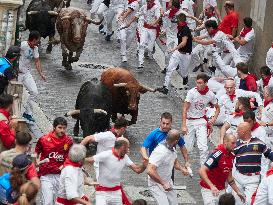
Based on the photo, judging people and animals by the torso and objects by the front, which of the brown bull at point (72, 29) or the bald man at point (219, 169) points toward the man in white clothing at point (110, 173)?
the brown bull

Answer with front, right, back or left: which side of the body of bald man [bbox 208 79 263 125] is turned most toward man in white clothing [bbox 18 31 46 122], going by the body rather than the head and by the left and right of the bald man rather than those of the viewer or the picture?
right

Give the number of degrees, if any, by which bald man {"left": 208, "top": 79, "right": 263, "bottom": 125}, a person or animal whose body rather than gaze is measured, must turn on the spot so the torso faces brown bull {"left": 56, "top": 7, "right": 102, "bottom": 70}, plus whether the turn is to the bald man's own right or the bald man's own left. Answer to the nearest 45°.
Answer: approximately 135° to the bald man's own right

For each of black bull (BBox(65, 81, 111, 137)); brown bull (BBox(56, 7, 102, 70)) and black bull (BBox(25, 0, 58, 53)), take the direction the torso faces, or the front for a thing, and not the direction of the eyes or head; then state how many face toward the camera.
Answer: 3

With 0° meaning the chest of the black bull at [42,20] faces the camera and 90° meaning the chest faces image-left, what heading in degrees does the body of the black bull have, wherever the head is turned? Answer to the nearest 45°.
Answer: approximately 0°

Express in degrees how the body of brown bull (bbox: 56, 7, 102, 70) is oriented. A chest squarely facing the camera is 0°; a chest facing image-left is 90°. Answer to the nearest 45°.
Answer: approximately 0°

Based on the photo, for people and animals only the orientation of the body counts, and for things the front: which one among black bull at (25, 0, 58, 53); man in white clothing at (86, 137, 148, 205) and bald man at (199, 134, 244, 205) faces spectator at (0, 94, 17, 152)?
the black bull
